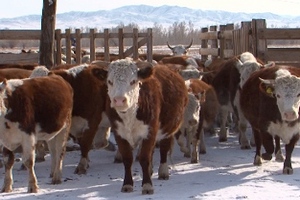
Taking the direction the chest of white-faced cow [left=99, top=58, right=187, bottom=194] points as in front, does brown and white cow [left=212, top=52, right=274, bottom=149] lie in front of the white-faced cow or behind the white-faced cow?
behind

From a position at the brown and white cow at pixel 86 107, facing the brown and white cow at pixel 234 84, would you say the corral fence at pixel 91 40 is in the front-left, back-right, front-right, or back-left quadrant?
front-left

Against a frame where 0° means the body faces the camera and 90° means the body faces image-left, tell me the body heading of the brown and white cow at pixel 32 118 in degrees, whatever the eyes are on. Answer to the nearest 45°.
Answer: approximately 45°

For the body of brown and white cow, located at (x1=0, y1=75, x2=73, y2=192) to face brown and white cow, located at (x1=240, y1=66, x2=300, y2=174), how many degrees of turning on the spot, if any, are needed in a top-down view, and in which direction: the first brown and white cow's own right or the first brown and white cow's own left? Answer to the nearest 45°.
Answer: approximately 135° to the first brown and white cow's own left

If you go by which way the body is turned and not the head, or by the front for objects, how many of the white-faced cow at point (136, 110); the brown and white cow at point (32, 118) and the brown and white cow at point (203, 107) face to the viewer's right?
0

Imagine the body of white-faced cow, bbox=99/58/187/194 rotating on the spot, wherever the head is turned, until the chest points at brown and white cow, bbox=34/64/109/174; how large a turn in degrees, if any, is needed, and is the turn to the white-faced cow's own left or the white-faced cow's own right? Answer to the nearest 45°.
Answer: approximately 90° to the white-faced cow's own right

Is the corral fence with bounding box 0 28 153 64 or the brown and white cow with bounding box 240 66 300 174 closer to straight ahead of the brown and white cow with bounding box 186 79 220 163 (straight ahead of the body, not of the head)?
the brown and white cow

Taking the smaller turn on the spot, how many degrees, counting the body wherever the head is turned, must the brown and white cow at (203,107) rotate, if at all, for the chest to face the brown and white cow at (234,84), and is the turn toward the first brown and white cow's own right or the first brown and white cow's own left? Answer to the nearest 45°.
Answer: approximately 180°

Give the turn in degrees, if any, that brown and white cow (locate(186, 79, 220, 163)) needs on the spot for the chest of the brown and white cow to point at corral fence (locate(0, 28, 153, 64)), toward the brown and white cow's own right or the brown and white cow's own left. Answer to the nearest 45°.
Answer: approximately 90° to the brown and white cow's own right

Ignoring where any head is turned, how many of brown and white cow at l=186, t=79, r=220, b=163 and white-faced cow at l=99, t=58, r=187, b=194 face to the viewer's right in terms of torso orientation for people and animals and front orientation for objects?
0

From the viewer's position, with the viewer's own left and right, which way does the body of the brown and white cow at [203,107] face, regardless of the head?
facing the viewer and to the left of the viewer

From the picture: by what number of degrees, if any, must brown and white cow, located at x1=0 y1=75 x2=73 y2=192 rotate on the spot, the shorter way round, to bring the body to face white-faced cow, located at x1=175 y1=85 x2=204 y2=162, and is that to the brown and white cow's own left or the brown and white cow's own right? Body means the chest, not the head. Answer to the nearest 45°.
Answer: approximately 180°

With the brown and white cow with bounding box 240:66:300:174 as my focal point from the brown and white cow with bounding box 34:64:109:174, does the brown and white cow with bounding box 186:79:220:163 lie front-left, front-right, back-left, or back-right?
front-left
